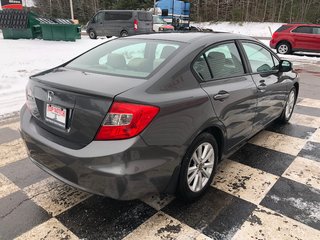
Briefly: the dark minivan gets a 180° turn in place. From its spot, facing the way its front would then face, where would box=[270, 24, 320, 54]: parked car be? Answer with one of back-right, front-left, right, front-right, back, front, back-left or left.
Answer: front

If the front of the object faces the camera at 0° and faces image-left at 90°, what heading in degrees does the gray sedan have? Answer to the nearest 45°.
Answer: approximately 225°

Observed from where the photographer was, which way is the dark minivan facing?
facing away from the viewer and to the left of the viewer

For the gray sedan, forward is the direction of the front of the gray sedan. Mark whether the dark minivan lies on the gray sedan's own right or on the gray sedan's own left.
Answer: on the gray sedan's own left

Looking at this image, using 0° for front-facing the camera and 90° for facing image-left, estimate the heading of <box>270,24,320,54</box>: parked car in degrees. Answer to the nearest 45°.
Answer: approximately 270°

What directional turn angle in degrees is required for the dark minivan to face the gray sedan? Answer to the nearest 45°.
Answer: approximately 135° to its left

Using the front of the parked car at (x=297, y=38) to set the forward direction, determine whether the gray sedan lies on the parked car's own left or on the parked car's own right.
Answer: on the parked car's own right

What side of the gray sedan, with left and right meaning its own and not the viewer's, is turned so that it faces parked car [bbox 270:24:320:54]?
front
